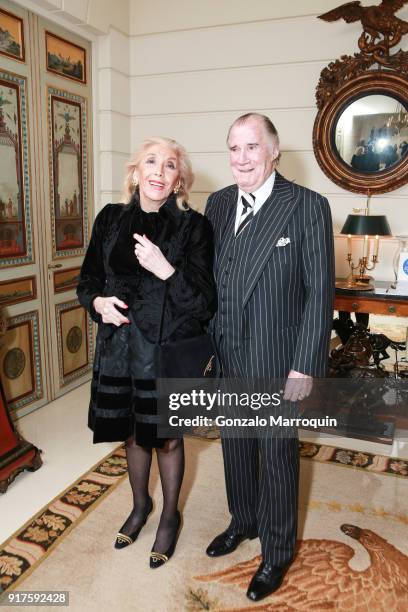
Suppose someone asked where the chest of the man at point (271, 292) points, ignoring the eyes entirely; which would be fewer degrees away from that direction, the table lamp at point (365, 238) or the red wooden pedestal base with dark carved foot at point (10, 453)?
the red wooden pedestal base with dark carved foot

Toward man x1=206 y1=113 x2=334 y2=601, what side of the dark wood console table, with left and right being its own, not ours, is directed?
front

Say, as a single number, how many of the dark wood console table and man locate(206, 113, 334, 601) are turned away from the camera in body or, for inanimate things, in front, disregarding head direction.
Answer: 0

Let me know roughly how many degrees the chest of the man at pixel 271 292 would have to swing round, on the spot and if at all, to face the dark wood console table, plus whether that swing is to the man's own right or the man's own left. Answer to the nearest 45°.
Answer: approximately 180°

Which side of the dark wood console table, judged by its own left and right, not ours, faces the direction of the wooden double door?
right

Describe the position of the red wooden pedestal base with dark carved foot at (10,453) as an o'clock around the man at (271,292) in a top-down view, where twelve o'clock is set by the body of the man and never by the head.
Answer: The red wooden pedestal base with dark carved foot is roughly at 2 o'clock from the man.

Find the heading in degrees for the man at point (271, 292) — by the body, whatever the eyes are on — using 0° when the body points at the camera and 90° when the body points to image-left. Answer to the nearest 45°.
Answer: approximately 45°

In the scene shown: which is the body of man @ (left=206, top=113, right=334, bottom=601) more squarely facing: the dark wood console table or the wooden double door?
the wooden double door

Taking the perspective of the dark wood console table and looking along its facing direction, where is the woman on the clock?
The woman is roughly at 1 o'clock from the dark wood console table.
